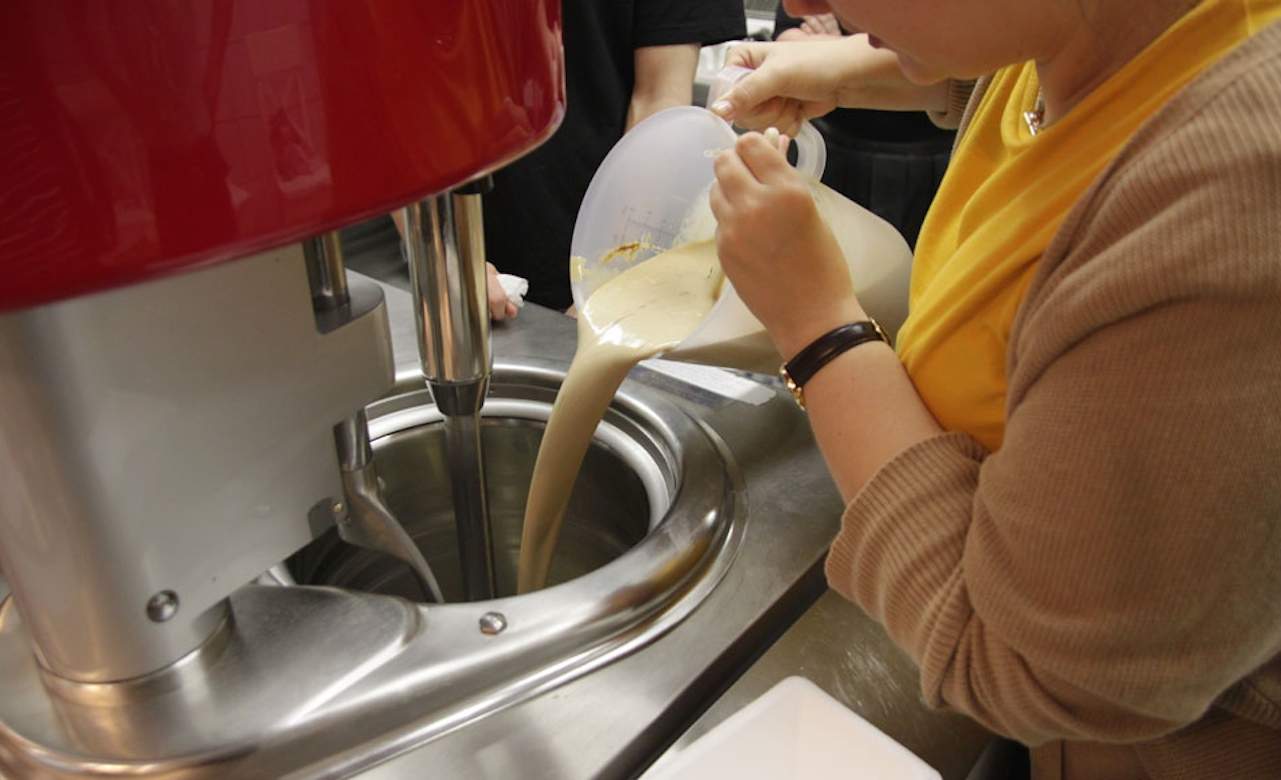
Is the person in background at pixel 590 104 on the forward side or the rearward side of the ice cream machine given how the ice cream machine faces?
on the forward side

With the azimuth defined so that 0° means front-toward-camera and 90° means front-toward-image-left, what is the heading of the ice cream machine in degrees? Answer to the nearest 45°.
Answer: approximately 225°
